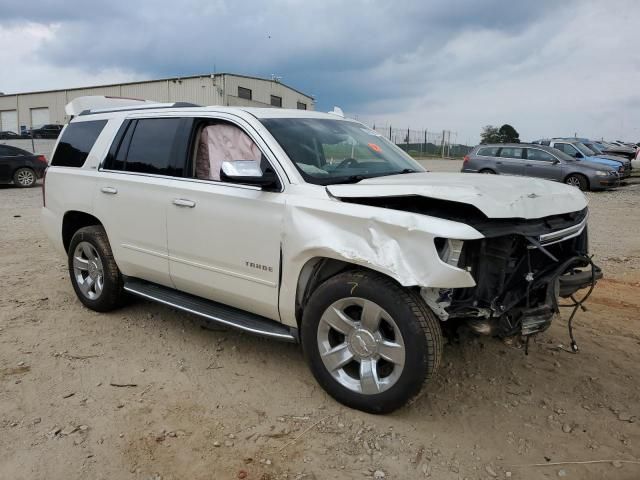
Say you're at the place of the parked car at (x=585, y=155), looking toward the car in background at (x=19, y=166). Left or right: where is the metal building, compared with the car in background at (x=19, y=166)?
right

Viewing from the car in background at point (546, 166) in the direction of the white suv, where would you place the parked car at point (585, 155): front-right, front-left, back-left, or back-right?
back-left

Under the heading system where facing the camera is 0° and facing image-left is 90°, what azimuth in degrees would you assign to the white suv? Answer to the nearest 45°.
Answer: approximately 315°

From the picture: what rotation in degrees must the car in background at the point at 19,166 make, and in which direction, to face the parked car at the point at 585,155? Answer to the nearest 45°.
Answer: approximately 180°

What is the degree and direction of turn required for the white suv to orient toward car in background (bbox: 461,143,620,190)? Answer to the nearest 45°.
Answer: approximately 90° to its left

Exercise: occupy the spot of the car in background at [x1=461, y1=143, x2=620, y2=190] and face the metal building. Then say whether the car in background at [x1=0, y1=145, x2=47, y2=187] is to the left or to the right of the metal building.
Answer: left

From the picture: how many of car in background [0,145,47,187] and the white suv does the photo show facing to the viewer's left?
1

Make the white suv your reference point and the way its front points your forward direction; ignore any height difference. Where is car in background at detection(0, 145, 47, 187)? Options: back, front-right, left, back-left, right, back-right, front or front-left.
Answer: back

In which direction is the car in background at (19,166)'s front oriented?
to the viewer's left

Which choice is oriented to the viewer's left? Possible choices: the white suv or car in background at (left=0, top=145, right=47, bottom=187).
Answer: the car in background

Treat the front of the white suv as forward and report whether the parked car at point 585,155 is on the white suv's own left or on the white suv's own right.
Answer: on the white suv's own left

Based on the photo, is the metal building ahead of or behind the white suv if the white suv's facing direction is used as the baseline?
behind

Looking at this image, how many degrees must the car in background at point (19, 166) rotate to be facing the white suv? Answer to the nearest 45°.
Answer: approximately 90° to its left

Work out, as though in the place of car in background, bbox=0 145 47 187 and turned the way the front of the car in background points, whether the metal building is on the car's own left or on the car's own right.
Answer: on the car's own right
